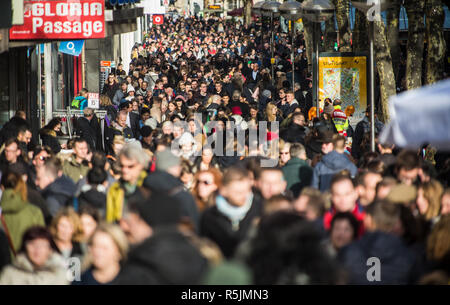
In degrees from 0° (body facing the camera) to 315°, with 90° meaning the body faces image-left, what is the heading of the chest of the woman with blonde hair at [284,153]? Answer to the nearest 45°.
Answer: approximately 0°

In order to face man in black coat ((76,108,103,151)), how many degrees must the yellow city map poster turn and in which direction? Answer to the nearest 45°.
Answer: approximately 45° to its right

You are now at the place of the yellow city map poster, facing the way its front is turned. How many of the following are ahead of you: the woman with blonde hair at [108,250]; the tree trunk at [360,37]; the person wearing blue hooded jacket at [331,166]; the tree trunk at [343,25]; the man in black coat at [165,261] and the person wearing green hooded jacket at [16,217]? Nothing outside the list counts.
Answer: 4

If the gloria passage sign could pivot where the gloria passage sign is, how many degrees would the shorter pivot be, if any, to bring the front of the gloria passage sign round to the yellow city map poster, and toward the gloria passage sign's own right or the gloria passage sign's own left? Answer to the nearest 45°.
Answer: approximately 135° to the gloria passage sign's own left

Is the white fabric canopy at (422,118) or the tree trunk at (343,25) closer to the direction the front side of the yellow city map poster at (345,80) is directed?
the white fabric canopy
